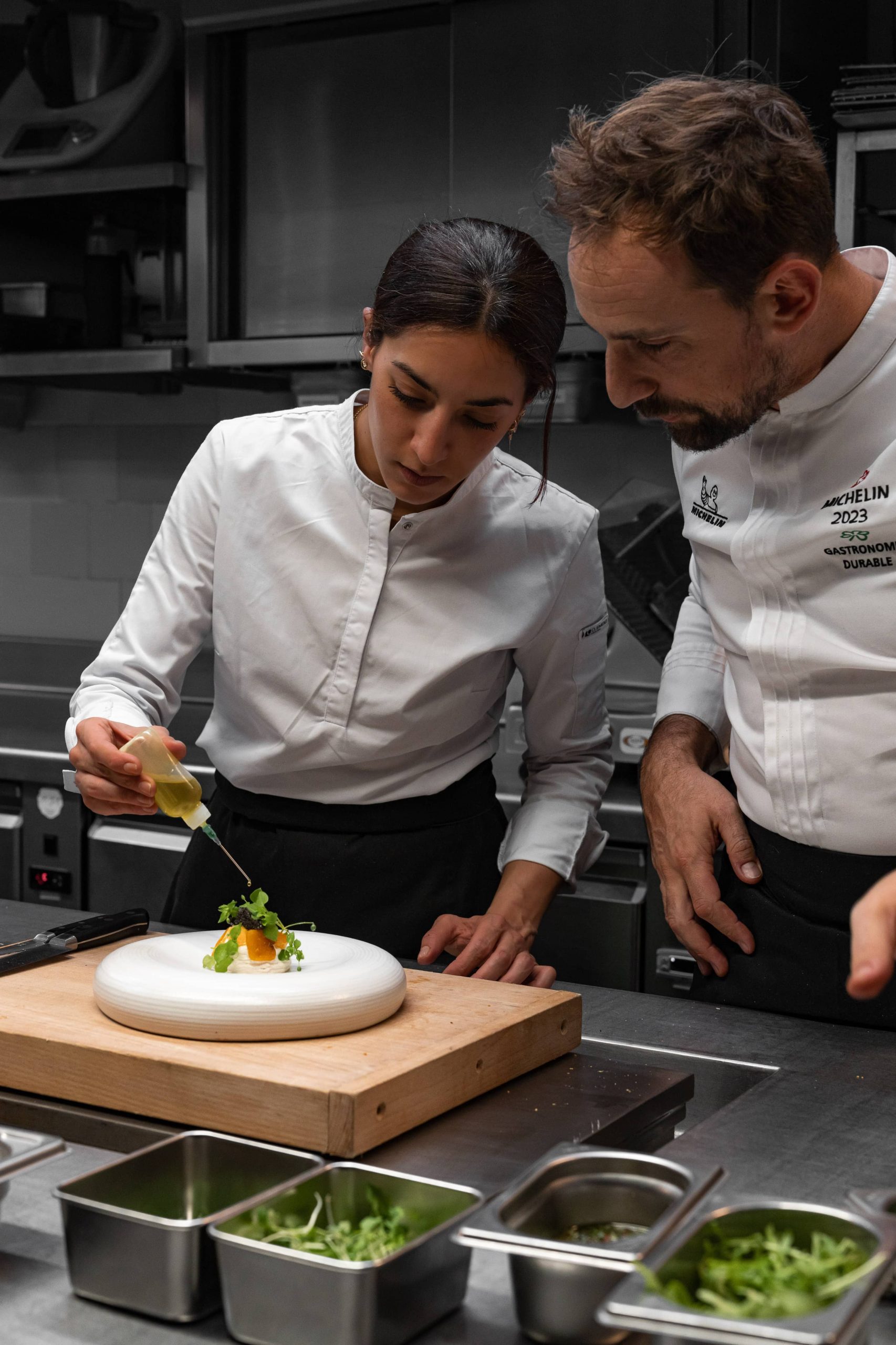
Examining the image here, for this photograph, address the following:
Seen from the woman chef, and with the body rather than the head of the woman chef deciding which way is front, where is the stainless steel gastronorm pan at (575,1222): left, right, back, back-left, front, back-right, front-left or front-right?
front

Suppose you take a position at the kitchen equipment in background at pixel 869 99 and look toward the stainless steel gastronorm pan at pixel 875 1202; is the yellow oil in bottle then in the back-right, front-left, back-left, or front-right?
front-right

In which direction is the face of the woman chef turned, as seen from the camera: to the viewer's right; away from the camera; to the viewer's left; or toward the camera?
toward the camera

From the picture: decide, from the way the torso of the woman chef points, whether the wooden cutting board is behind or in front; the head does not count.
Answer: in front

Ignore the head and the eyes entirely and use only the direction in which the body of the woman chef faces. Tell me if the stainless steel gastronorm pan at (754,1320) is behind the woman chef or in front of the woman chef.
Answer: in front

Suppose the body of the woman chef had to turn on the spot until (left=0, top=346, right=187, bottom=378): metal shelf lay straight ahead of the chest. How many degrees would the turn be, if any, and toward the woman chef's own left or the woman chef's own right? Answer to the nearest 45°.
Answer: approximately 180°

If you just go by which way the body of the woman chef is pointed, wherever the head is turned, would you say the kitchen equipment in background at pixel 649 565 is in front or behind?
behind

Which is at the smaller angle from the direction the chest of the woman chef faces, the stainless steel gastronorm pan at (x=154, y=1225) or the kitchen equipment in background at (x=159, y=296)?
the stainless steel gastronorm pan

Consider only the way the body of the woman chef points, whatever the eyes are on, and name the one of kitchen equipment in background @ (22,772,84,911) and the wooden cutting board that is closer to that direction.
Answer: the wooden cutting board

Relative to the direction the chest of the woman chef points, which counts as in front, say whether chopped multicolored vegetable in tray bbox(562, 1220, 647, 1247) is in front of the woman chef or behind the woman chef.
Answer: in front

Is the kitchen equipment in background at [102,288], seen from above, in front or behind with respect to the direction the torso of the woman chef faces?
behind

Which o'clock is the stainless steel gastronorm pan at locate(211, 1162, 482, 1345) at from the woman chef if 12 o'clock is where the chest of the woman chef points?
The stainless steel gastronorm pan is roughly at 12 o'clock from the woman chef.

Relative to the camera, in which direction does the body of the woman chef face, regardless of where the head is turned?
toward the camera

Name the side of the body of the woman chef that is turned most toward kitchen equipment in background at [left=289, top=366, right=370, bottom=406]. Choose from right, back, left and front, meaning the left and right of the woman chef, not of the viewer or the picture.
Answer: back

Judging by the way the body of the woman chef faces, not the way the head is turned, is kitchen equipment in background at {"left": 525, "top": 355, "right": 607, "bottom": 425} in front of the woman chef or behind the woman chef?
behind

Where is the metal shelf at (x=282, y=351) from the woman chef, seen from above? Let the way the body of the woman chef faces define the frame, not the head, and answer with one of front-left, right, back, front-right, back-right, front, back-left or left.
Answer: back
